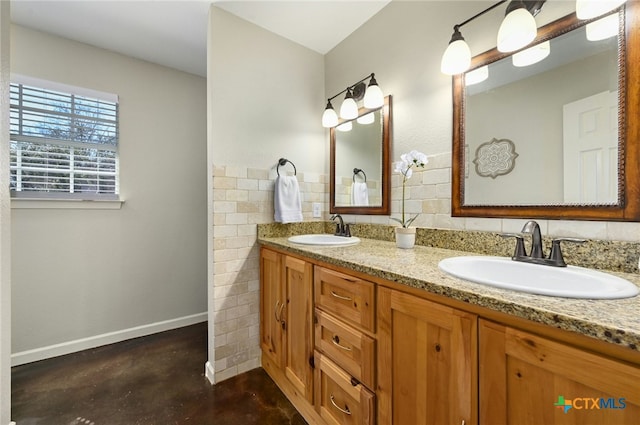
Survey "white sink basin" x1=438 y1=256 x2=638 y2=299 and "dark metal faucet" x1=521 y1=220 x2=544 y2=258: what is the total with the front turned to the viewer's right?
0

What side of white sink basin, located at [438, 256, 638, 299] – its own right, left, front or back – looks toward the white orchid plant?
right

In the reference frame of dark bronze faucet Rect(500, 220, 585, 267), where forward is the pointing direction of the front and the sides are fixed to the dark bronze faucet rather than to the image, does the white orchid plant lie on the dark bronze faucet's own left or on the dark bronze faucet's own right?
on the dark bronze faucet's own right

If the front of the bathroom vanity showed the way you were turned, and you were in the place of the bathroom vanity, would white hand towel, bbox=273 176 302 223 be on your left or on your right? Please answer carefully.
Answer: on your right

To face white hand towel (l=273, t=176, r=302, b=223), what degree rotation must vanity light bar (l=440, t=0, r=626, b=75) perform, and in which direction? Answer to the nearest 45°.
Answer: approximately 45° to its right

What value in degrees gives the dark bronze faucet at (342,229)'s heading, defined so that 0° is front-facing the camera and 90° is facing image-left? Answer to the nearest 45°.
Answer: approximately 45°

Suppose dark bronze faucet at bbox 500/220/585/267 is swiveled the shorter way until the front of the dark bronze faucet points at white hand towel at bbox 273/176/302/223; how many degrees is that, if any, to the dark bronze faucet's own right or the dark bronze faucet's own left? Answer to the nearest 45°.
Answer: approximately 45° to the dark bronze faucet's own right
